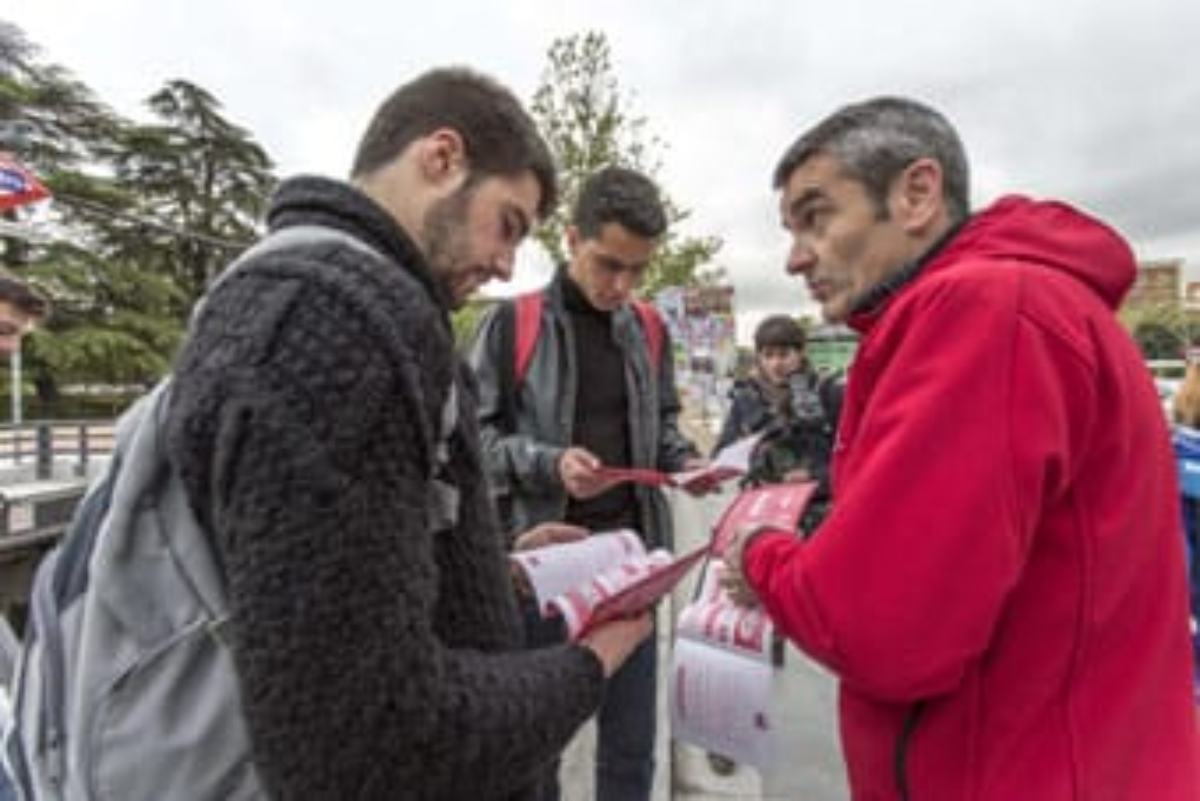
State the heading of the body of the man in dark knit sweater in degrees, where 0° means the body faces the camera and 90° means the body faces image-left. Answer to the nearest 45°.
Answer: approximately 270°

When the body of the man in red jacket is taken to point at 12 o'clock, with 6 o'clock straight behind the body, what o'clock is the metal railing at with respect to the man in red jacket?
The metal railing is roughly at 1 o'clock from the man in red jacket.

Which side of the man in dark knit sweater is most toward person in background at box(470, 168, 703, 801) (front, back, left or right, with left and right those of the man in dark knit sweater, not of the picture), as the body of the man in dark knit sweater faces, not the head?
left

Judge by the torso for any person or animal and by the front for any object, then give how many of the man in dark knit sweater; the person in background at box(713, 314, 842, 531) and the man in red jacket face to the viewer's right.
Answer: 1

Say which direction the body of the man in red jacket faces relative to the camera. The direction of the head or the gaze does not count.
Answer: to the viewer's left

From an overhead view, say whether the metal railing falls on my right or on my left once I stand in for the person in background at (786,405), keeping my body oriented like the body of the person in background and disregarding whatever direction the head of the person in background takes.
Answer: on my right

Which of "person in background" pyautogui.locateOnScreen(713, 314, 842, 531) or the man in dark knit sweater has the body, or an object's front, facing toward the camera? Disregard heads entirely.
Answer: the person in background

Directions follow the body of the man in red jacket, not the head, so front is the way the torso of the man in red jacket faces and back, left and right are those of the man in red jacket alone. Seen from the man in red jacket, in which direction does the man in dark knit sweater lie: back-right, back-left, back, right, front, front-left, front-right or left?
front-left

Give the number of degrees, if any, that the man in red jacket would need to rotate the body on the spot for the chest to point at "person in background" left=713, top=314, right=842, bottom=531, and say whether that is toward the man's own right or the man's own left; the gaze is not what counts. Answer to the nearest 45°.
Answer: approximately 90° to the man's own right

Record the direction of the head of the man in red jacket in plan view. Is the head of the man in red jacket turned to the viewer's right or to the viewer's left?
to the viewer's left

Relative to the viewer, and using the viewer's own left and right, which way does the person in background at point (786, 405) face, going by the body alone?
facing the viewer

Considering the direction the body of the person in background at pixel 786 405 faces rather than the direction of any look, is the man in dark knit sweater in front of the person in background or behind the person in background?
in front

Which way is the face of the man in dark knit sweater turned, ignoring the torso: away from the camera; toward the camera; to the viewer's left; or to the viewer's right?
to the viewer's right
